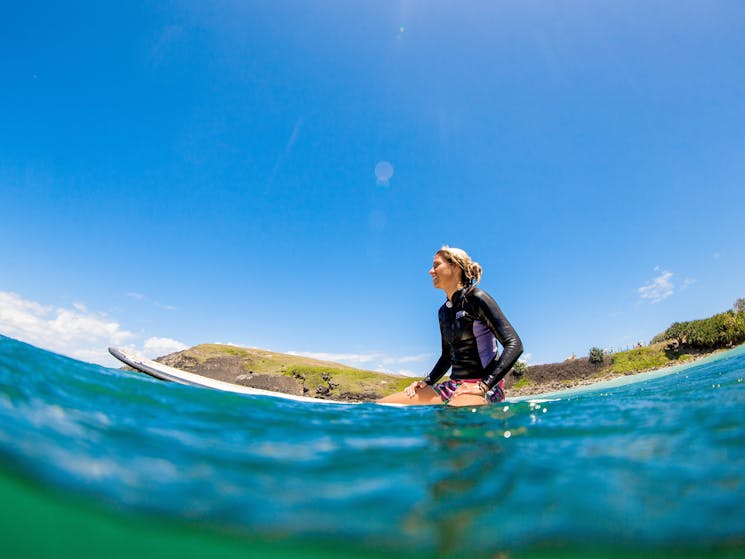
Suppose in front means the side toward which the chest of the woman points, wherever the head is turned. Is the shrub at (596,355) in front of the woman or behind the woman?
behind

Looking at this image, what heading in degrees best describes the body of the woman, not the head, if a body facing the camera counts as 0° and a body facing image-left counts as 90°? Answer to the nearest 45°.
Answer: approximately 45°

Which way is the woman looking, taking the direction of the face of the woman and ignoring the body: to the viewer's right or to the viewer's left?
to the viewer's left

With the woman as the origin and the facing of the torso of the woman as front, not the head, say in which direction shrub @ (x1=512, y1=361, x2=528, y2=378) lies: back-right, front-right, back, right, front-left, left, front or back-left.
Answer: back-right

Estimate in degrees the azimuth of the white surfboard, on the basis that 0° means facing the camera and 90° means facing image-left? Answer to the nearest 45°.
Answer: approximately 90°
